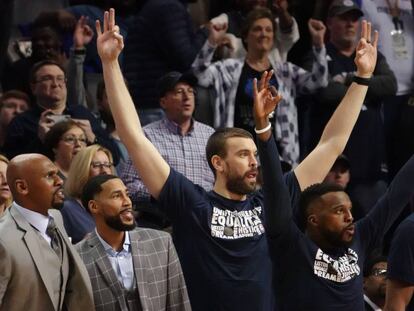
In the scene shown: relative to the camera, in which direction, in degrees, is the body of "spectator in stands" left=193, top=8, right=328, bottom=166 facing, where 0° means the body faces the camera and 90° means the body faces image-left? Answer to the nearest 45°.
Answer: approximately 0°

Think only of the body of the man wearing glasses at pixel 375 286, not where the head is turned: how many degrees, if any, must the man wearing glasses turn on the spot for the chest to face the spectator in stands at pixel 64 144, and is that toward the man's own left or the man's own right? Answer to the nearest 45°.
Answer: approximately 135° to the man's own right

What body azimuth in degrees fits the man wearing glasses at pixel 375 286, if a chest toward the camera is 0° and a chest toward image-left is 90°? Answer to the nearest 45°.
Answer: approximately 315°

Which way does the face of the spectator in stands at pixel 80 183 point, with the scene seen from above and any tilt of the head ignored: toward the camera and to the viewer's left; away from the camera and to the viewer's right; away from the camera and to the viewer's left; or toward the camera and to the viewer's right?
toward the camera and to the viewer's right

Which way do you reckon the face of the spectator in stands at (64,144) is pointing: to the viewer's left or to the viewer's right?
to the viewer's right

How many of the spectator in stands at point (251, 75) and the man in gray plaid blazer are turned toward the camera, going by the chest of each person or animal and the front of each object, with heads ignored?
2

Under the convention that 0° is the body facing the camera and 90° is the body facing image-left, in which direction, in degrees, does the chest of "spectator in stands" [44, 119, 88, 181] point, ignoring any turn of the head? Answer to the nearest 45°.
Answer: approximately 315°
